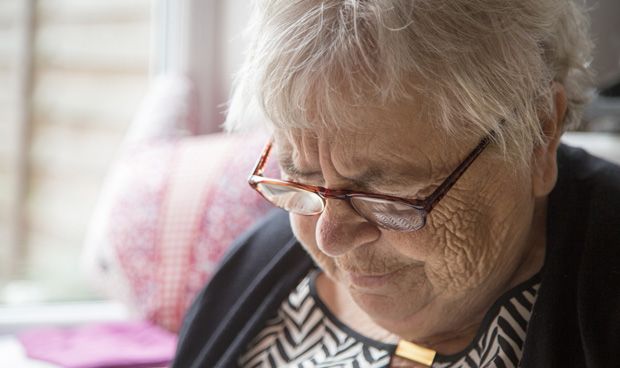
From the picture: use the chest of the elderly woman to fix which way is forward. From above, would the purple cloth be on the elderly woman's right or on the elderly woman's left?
on the elderly woman's right

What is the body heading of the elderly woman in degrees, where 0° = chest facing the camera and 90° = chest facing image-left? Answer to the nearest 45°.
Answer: approximately 45°

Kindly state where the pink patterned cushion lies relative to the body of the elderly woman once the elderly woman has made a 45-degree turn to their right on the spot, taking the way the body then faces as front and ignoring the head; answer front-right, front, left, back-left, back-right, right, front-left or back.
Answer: front-right

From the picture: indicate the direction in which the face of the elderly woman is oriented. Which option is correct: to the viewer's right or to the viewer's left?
to the viewer's left
